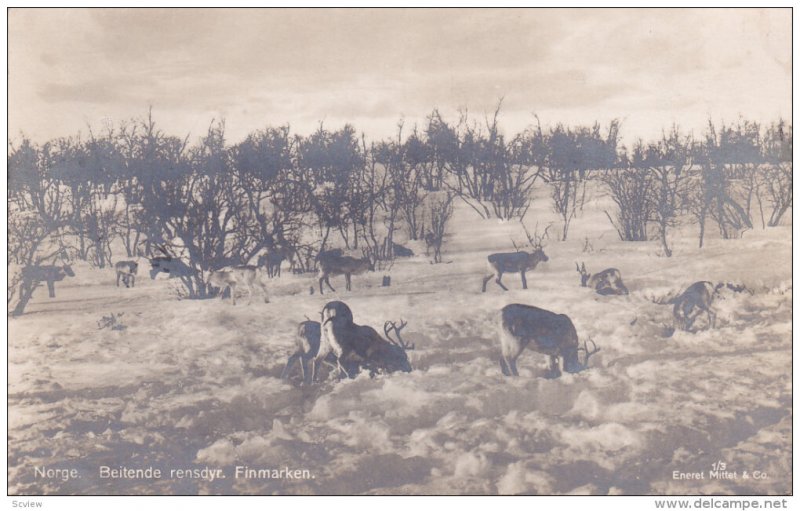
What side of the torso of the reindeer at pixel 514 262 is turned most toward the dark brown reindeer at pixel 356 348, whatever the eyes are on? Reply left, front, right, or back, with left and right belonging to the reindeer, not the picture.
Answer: right

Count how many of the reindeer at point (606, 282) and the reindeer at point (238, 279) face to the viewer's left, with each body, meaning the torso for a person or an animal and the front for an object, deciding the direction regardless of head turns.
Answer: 2

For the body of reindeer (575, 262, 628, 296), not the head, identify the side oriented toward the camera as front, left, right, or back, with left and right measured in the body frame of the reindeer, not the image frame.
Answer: left

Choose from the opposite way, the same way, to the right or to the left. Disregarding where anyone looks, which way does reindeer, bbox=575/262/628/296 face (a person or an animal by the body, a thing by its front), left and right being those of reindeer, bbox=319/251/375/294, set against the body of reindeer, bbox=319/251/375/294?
the opposite way

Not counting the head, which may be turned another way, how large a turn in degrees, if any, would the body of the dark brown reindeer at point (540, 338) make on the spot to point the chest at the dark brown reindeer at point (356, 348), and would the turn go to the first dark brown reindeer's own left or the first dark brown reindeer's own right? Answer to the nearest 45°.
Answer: approximately 180°

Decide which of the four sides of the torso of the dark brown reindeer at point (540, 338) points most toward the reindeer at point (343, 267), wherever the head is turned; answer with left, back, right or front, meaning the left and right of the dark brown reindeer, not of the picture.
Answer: left

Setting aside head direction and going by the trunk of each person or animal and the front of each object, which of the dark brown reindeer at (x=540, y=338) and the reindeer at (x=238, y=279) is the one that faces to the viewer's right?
the dark brown reindeer

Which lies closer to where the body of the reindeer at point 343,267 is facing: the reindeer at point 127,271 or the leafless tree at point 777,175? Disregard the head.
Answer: the leafless tree

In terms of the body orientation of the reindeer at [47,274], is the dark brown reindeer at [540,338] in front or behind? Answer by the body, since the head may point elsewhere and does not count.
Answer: in front

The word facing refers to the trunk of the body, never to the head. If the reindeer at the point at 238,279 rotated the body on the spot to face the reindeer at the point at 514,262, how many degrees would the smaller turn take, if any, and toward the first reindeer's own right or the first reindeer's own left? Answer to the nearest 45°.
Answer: approximately 180°

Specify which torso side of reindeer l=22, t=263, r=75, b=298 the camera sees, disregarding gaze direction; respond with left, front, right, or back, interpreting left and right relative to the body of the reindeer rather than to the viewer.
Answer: right

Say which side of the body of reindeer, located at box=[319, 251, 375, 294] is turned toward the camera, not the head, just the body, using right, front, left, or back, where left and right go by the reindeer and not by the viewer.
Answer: right

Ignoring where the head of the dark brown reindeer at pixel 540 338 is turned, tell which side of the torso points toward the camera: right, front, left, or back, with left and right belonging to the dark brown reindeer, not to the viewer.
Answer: right

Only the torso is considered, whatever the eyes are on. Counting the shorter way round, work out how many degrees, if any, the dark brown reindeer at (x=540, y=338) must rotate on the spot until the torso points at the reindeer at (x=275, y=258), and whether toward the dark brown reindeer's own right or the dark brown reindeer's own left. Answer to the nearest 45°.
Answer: approximately 180°

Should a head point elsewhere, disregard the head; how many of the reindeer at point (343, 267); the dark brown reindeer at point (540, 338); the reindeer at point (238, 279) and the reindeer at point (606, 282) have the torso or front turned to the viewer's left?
2

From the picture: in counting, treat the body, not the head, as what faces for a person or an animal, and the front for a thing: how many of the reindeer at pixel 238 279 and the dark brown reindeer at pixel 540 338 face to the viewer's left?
1

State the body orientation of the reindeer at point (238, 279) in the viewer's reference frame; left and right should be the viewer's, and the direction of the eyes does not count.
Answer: facing to the left of the viewer

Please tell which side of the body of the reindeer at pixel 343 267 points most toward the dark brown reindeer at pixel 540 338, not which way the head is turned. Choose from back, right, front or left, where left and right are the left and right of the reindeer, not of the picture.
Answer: front
